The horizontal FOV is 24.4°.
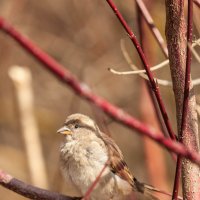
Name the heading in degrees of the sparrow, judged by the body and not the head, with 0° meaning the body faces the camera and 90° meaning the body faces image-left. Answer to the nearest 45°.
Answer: approximately 45°

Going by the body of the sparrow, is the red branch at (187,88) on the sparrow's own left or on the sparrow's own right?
on the sparrow's own left

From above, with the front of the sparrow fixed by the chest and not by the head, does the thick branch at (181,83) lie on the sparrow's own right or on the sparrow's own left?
on the sparrow's own left
